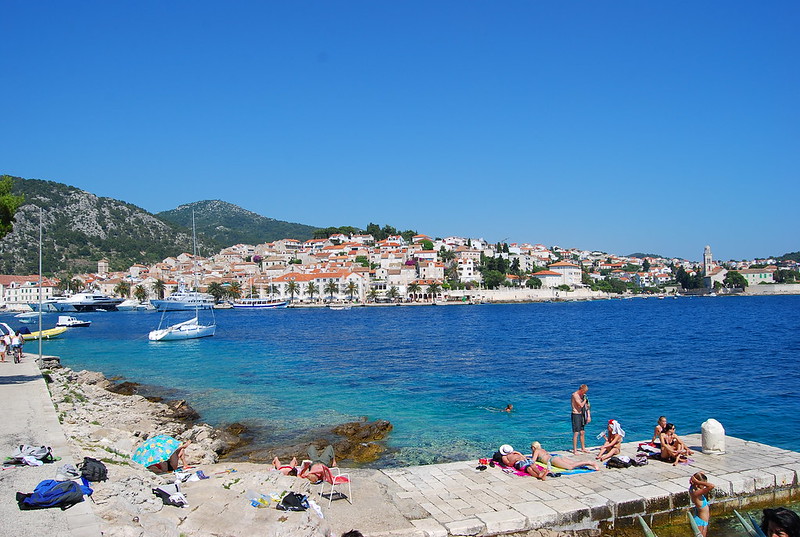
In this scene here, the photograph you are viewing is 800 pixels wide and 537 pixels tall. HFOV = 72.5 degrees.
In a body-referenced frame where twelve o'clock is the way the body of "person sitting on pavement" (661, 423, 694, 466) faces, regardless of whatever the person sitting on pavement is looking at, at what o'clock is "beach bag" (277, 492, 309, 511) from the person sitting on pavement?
The beach bag is roughly at 3 o'clock from the person sitting on pavement.

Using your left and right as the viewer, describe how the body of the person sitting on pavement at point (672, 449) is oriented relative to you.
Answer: facing the viewer and to the right of the viewer

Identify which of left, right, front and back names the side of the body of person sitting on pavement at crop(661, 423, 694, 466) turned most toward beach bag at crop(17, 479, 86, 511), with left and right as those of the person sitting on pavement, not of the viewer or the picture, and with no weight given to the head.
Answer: right

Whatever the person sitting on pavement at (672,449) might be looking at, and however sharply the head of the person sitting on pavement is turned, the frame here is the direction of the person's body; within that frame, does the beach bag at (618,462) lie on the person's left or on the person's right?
on the person's right

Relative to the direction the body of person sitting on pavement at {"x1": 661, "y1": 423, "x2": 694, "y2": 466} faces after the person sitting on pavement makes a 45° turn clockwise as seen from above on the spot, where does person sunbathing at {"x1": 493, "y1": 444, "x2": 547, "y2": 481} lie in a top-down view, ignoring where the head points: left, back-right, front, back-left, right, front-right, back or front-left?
front-right

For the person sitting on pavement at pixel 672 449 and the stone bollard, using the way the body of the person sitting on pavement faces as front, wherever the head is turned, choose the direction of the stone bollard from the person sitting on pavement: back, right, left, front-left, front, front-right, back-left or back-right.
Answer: left

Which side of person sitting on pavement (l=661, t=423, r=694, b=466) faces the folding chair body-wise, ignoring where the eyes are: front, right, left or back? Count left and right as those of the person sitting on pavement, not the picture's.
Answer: right

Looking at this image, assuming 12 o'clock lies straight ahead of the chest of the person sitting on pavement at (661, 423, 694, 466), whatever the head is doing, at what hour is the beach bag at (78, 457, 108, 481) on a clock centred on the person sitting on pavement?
The beach bag is roughly at 3 o'clock from the person sitting on pavement.

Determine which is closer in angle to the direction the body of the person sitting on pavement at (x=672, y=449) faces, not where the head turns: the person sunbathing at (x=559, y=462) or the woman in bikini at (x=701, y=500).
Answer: the woman in bikini

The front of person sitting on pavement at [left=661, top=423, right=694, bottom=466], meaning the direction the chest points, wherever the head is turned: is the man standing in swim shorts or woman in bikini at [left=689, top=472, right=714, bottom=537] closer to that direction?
the woman in bikini

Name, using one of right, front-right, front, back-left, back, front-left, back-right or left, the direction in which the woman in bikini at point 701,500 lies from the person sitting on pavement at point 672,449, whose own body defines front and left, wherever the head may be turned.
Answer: front-right

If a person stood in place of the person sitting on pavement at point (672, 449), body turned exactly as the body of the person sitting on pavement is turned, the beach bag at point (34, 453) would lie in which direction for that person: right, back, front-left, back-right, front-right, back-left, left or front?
right

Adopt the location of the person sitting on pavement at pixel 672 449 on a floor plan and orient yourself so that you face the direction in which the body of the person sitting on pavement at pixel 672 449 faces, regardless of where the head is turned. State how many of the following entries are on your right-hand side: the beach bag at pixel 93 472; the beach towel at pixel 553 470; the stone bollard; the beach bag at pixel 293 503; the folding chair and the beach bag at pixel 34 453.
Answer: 5

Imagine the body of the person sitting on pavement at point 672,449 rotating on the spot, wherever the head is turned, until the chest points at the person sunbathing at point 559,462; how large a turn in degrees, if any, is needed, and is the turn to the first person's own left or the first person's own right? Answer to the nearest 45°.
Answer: approximately 90° to the first person's own right

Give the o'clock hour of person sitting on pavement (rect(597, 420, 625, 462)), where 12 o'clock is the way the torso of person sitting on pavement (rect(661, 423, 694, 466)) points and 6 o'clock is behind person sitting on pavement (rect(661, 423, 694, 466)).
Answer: person sitting on pavement (rect(597, 420, 625, 462)) is roughly at 4 o'clock from person sitting on pavement (rect(661, 423, 694, 466)).
